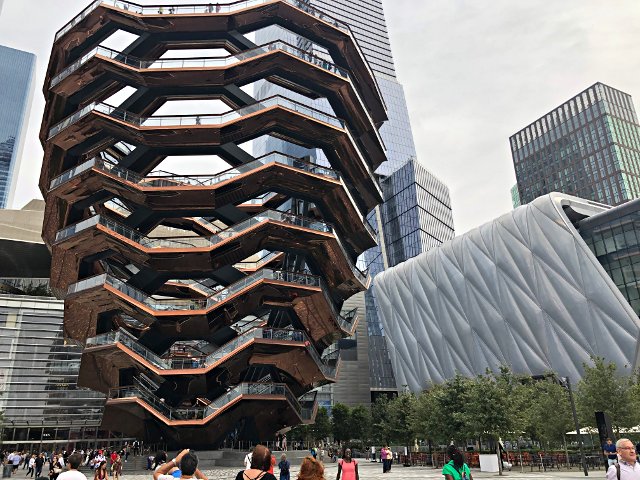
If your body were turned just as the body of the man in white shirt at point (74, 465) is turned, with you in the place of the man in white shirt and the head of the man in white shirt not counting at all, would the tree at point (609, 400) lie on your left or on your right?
on your right

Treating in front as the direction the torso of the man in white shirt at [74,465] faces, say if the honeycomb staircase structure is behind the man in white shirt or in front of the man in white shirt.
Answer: in front

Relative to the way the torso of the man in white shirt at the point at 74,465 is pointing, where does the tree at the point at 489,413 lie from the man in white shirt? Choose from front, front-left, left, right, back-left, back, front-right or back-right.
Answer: front-right

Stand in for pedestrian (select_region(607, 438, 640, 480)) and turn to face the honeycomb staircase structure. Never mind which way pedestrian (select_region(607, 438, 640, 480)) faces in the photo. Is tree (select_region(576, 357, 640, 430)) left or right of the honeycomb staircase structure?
right

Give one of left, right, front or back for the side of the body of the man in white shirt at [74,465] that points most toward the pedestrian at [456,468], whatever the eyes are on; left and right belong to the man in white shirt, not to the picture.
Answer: right

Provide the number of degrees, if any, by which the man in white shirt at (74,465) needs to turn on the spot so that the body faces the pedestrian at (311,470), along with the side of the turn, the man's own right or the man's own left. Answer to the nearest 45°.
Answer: approximately 135° to the man's own right

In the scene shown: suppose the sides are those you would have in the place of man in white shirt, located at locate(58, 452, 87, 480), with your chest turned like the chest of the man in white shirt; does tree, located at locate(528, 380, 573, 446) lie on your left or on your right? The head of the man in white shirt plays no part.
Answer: on your right

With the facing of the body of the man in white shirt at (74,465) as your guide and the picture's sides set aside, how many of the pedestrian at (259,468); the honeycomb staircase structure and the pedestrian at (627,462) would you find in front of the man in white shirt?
1

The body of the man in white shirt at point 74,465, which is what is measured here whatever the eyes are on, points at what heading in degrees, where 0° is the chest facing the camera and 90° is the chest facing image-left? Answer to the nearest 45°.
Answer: approximately 180°

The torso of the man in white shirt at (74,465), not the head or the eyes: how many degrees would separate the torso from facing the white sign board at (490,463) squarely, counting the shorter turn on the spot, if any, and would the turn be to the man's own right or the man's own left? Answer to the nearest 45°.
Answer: approximately 45° to the man's own right

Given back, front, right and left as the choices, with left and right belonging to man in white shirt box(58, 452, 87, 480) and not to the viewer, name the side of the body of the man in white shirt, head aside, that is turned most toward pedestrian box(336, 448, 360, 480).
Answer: right

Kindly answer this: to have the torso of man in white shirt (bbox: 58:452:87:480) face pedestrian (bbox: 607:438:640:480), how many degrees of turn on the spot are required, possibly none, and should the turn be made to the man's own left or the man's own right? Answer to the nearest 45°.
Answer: approximately 135° to the man's own right

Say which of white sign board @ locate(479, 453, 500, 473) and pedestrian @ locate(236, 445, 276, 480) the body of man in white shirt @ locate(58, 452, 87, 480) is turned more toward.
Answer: the white sign board

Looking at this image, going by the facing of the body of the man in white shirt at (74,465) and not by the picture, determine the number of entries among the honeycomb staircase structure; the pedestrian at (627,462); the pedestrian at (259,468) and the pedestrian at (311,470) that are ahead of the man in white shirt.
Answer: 1

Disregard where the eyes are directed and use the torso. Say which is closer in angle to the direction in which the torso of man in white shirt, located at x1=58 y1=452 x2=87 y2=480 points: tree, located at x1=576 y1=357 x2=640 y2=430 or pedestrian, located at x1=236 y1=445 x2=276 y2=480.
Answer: the tree
